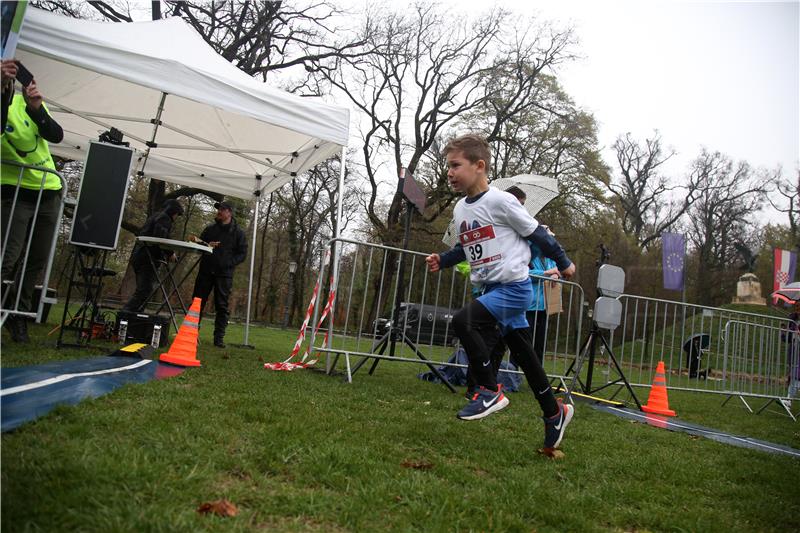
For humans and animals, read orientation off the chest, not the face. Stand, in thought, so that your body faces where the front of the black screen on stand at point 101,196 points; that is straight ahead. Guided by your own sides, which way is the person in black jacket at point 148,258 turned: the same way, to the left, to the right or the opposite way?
to the left

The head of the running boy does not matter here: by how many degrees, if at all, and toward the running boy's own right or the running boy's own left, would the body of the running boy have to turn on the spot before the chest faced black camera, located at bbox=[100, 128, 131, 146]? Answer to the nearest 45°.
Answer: approximately 45° to the running boy's own right

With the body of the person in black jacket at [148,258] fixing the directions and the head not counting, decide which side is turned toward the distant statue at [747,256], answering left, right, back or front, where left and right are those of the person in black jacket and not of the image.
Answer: front

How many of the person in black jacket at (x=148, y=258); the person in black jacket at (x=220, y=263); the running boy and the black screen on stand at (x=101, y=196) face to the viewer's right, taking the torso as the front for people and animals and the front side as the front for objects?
1

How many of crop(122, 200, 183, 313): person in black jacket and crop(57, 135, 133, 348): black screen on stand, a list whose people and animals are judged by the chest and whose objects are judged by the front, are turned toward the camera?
1

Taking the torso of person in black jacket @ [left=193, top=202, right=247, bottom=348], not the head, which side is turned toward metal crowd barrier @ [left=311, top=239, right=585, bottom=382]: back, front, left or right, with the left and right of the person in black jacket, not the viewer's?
left

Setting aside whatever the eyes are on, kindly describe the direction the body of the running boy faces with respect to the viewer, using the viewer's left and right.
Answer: facing the viewer and to the left of the viewer

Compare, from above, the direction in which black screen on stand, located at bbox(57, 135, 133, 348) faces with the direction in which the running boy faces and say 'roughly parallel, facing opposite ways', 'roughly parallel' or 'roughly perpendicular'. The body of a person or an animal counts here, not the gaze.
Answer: roughly perpendicular

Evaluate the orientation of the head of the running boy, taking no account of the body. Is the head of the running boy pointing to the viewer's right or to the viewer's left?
to the viewer's left

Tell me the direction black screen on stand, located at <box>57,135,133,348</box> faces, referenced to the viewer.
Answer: facing the viewer

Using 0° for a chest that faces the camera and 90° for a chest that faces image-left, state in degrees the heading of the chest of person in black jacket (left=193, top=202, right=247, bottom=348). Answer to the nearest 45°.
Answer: approximately 45°

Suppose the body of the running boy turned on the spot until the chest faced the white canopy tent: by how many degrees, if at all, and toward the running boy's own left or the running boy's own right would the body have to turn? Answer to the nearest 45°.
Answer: approximately 90° to the running boy's own right

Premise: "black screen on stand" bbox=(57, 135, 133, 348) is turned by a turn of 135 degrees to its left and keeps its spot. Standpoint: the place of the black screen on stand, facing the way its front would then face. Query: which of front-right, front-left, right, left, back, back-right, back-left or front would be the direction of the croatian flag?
front-right

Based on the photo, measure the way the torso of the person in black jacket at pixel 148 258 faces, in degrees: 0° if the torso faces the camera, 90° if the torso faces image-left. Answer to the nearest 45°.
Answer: approximately 270°

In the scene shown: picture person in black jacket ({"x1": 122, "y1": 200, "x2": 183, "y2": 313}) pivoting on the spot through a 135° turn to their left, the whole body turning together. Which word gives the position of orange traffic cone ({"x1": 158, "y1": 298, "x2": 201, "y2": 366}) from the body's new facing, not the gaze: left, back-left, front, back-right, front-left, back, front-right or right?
back-left
